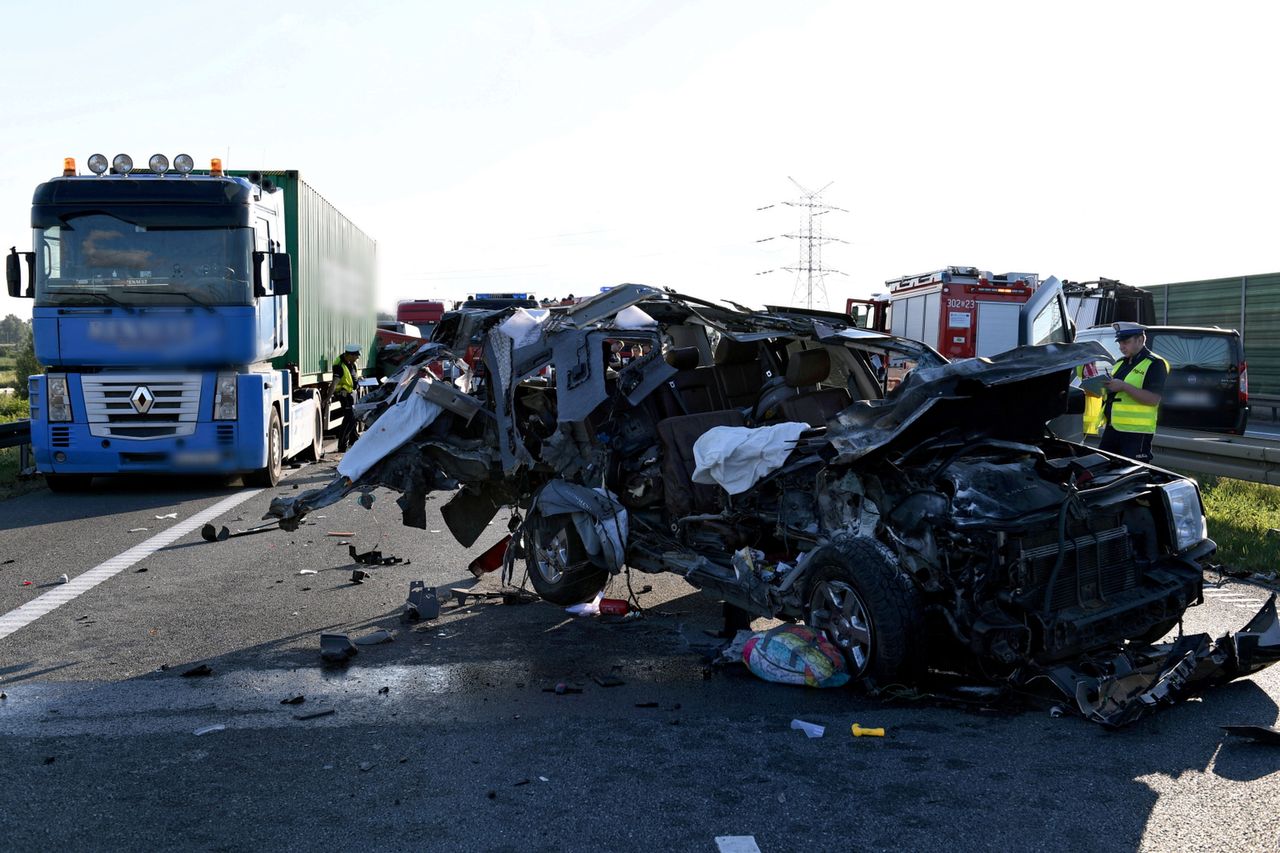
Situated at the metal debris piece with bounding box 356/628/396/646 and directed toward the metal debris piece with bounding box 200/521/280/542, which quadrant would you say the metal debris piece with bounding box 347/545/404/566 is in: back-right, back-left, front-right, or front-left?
front-right

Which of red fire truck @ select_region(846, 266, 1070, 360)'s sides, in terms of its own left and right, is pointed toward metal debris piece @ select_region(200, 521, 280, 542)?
left

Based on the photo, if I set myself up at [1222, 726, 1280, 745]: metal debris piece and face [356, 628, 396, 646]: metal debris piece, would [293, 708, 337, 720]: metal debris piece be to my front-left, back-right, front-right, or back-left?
front-left

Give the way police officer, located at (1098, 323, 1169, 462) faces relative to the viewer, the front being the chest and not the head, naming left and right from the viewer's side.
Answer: facing the viewer and to the left of the viewer

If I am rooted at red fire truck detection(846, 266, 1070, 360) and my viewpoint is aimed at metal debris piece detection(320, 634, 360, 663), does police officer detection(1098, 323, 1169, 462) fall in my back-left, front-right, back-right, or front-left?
front-left

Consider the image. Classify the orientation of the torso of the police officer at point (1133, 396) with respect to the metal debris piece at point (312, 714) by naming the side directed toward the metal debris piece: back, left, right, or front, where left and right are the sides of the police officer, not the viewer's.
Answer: front
